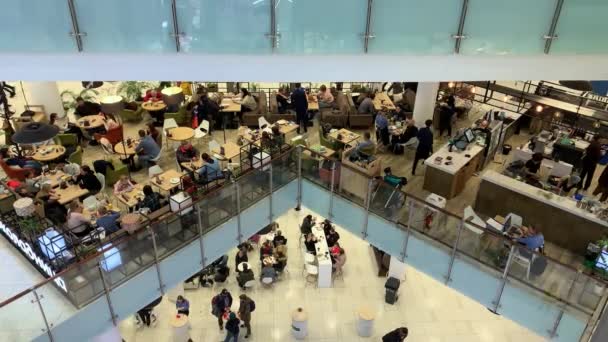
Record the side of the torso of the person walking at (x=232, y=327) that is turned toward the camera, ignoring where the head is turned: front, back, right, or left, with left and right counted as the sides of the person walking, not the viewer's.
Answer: back
